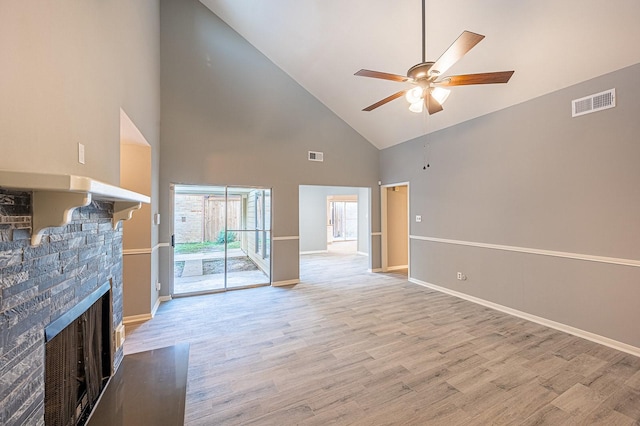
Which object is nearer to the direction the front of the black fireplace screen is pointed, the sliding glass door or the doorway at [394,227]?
the doorway

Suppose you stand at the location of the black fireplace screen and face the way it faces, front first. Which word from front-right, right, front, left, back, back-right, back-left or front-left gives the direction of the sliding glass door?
left

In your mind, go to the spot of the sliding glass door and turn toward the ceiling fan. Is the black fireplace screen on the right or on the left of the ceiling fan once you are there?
right

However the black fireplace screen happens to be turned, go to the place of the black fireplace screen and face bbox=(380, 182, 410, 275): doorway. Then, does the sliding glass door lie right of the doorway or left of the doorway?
left

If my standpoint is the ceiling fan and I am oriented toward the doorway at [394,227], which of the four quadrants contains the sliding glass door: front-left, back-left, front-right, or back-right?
front-left

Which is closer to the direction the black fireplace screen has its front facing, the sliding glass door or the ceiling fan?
the ceiling fan

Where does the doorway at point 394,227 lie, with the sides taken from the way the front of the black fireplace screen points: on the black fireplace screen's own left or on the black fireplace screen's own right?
on the black fireplace screen's own left

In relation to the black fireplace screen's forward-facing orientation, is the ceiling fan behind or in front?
in front
